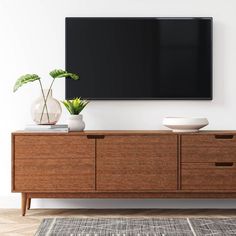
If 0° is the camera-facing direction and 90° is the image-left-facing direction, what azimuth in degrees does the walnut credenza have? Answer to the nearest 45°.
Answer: approximately 0°
